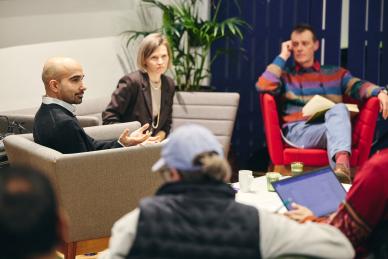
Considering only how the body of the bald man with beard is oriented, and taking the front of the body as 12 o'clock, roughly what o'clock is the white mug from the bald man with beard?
The white mug is roughly at 1 o'clock from the bald man with beard.

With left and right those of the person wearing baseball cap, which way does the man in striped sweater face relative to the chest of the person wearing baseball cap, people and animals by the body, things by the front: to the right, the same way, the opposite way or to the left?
the opposite way

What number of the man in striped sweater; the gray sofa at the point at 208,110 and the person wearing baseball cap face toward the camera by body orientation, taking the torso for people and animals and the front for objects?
2

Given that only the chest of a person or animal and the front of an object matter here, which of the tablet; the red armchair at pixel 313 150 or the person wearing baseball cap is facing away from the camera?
the person wearing baseball cap

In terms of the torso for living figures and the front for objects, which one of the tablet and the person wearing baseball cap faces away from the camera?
the person wearing baseball cap

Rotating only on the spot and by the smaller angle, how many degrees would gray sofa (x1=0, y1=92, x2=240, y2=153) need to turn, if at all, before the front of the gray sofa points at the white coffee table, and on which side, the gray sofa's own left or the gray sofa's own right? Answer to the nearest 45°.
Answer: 0° — it already faces it

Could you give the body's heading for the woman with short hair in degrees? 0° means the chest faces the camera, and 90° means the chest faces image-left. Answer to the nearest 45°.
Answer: approximately 315°

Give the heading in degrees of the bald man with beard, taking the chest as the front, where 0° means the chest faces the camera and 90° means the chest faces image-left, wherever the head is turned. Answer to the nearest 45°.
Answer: approximately 270°

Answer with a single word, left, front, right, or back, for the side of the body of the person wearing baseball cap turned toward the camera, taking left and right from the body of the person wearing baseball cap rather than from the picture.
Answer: back

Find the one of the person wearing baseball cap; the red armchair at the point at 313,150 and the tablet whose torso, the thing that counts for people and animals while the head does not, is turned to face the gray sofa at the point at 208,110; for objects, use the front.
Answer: the person wearing baseball cap

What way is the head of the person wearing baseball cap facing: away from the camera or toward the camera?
away from the camera
